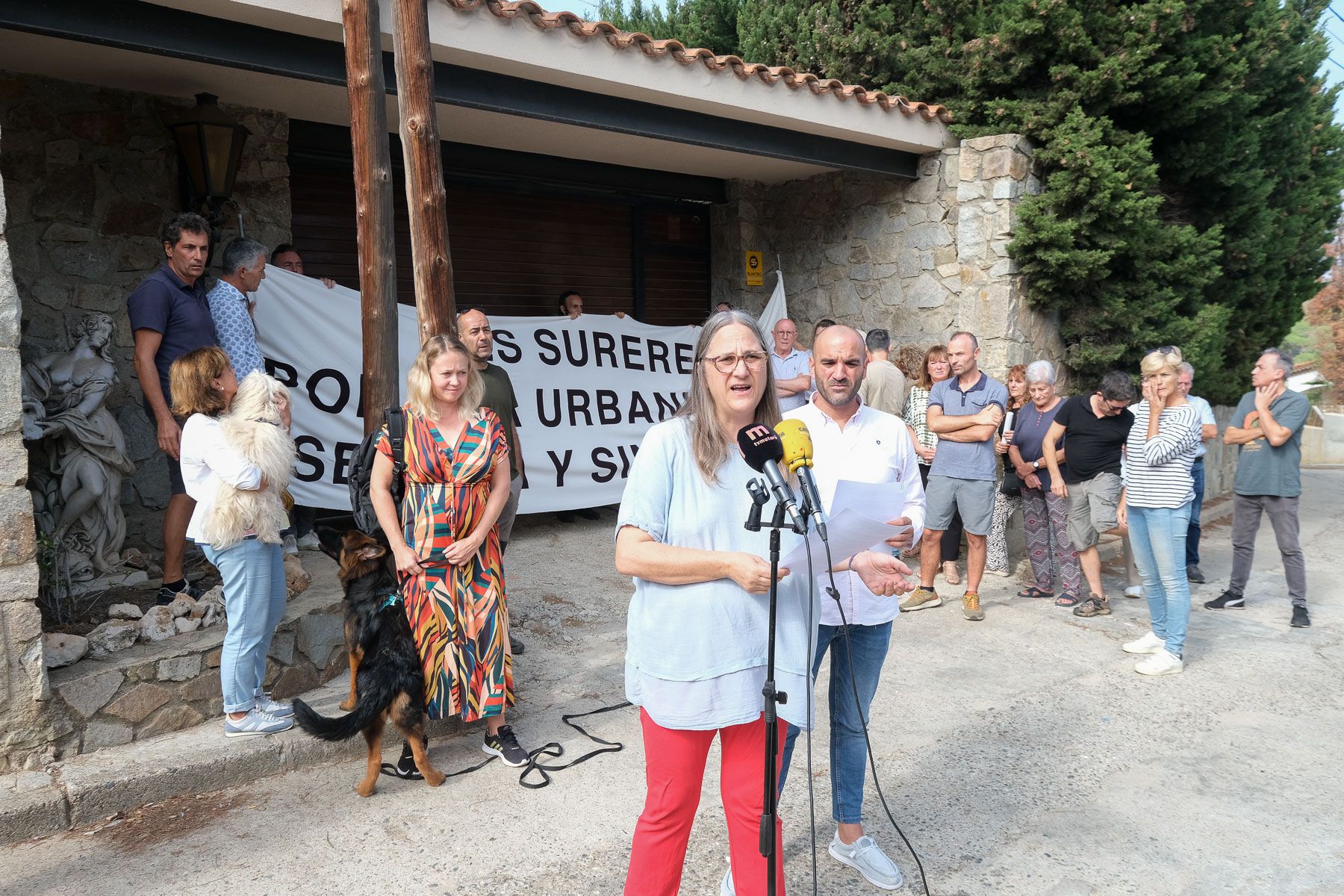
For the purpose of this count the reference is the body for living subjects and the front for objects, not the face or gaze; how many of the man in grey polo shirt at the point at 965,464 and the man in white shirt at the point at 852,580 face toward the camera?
2

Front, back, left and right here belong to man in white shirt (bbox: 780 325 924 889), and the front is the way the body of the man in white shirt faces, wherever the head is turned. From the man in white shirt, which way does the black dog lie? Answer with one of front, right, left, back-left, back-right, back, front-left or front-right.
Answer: right

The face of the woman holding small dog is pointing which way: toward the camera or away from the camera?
away from the camera

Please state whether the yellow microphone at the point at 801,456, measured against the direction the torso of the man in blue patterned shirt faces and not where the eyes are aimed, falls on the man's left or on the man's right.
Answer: on the man's right

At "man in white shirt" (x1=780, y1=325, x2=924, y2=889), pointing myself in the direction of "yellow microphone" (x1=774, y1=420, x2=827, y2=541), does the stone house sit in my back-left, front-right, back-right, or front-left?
back-right

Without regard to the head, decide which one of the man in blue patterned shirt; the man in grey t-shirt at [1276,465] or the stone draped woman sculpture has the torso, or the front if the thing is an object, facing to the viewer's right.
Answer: the man in blue patterned shirt

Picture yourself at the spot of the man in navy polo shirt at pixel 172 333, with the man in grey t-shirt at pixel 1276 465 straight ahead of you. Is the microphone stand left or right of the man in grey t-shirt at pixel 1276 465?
right

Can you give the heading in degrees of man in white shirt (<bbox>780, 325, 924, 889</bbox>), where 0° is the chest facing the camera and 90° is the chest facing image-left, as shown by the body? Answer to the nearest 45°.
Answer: approximately 0°

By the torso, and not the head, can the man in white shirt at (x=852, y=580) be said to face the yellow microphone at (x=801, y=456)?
yes

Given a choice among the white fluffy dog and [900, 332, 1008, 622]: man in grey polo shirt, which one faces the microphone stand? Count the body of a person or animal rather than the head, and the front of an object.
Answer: the man in grey polo shirt

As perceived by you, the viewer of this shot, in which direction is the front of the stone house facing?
facing the viewer and to the right of the viewer

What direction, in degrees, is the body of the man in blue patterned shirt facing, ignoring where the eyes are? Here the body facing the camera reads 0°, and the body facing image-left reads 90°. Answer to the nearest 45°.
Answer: approximately 270°

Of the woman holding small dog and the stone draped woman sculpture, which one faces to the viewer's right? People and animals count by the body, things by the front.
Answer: the woman holding small dog

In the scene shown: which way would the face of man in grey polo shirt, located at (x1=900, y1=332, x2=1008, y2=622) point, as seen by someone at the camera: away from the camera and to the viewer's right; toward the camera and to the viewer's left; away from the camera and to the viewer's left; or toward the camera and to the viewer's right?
toward the camera and to the viewer's left
